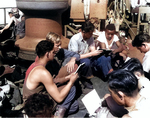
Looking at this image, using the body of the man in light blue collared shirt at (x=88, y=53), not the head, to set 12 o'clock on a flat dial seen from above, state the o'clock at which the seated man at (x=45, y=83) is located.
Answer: The seated man is roughly at 2 o'clock from the man in light blue collared shirt.

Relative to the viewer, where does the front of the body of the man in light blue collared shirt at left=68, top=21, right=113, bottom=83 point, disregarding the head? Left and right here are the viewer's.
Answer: facing the viewer and to the right of the viewer

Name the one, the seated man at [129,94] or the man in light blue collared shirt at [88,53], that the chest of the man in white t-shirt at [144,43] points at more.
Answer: the man in light blue collared shirt

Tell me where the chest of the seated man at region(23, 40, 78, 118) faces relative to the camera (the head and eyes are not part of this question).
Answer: to the viewer's right

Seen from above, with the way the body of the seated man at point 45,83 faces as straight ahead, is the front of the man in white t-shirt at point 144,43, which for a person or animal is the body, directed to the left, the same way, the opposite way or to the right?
the opposite way

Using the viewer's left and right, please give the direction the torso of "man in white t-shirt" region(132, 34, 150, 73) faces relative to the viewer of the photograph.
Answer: facing to the left of the viewer

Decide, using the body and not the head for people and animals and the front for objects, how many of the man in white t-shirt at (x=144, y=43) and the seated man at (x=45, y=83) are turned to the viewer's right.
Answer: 1

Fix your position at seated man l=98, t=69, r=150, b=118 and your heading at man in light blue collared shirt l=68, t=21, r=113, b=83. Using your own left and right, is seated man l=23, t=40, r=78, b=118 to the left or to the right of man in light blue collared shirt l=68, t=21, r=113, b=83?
left

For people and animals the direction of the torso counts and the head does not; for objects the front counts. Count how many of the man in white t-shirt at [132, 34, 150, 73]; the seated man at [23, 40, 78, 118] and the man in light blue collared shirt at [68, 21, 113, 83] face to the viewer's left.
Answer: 1

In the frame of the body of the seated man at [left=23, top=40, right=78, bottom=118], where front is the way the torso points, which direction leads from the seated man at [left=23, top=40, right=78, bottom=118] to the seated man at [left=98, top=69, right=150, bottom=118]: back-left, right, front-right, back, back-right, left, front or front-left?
front-right

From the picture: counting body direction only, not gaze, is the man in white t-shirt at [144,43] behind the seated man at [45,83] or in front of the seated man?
in front
